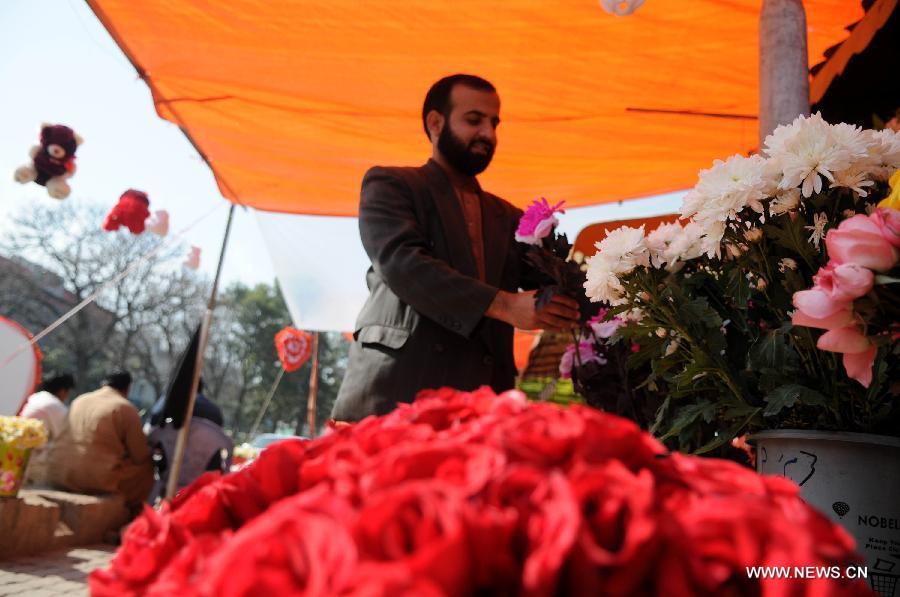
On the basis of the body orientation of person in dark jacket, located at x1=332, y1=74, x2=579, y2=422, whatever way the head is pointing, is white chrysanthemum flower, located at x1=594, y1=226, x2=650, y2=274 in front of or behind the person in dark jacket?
in front

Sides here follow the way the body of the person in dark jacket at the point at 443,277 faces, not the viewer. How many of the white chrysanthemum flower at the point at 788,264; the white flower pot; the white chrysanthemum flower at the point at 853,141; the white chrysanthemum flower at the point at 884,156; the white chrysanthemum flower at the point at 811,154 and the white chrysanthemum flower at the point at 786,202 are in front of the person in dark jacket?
6

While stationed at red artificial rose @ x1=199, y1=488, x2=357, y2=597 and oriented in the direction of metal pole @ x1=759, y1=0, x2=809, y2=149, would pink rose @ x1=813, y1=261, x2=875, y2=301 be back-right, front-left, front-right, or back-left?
front-right

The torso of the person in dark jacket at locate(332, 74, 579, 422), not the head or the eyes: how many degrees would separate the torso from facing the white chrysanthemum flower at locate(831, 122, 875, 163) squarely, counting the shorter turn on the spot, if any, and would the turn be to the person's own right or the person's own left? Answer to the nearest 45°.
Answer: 0° — they already face it

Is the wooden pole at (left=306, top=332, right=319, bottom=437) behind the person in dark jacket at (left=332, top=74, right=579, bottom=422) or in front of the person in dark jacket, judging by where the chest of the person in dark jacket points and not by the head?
behind

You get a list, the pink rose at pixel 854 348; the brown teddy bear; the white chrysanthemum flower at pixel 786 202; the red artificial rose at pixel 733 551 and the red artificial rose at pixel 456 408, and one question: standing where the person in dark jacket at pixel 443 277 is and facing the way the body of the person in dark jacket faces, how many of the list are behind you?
1

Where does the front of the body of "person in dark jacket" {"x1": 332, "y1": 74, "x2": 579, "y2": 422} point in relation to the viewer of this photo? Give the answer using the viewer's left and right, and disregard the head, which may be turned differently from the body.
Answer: facing the viewer and to the right of the viewer

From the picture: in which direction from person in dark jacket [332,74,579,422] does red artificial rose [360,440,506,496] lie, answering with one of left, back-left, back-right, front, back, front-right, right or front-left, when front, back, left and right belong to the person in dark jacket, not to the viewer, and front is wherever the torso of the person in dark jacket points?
front-right

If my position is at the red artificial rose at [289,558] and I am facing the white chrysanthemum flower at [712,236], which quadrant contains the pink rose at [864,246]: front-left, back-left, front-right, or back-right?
front-right

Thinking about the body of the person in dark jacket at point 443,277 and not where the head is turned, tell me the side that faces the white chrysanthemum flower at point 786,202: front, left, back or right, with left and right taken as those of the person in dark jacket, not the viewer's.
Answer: front

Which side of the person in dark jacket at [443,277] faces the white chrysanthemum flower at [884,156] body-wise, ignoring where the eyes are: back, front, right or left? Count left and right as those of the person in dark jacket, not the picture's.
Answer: front

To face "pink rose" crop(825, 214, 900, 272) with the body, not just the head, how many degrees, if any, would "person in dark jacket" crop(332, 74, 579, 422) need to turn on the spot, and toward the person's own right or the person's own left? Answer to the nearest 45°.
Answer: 0° — they already face it

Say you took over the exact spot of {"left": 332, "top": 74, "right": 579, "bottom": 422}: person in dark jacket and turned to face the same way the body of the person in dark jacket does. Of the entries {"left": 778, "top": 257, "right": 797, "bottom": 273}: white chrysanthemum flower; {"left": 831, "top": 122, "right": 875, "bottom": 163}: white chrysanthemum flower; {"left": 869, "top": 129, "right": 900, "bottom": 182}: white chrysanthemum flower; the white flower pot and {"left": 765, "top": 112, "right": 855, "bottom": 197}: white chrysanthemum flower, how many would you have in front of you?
5

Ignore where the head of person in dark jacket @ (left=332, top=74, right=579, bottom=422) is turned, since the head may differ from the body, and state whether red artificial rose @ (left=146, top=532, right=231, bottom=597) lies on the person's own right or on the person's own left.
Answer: on the person's own right

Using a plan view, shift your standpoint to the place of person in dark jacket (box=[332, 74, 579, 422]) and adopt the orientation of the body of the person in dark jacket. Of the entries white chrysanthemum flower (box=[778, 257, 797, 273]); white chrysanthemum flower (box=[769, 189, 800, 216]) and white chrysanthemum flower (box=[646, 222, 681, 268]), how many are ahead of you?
3

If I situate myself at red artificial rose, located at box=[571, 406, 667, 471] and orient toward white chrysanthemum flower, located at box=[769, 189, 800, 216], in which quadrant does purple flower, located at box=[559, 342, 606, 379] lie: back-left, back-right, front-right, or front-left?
front-left

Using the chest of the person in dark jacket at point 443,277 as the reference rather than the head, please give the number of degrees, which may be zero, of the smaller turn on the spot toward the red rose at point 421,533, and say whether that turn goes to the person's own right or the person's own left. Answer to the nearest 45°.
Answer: approximately 45° to the person's own right

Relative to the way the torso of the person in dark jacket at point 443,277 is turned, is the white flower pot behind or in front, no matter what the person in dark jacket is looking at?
in front
